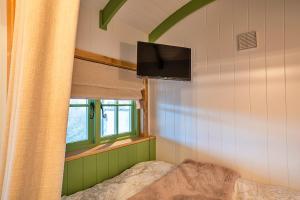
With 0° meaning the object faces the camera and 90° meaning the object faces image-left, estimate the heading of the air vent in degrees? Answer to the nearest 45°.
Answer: approximately 45°
